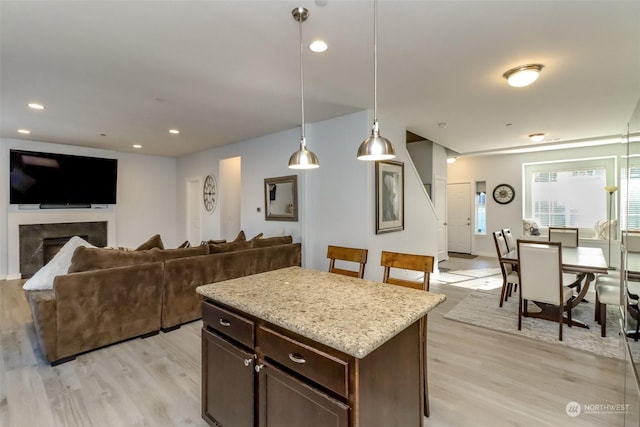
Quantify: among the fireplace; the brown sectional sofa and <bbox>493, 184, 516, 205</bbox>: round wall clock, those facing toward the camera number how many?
2

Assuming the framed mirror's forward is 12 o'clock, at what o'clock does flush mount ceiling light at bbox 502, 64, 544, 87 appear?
The flush mount ceiling light is roughly at 9 o'clock from the framed mirror.

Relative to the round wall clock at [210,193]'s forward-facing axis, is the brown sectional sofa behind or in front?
in front

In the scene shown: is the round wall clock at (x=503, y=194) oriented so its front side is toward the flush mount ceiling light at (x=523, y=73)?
yes

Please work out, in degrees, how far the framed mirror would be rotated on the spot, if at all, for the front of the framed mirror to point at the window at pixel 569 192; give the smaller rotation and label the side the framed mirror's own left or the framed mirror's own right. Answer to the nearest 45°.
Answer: approximately 135° to the framed mirror's own left

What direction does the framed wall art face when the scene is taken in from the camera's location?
facing the viewer and to the right of the viewer

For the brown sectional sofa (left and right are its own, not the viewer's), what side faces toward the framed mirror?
right

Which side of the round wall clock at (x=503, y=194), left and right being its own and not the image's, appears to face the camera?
front

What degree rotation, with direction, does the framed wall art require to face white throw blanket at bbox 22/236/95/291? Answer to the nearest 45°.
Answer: approximately 90° to its right

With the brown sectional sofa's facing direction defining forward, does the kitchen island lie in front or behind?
behind

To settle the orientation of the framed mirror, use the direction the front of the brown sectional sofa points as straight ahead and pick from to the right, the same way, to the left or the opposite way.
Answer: to the left

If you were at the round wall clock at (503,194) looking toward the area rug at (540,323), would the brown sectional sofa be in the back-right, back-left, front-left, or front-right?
front-right

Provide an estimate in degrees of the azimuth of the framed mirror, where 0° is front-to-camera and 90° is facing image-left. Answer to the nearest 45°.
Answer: approximately 45°

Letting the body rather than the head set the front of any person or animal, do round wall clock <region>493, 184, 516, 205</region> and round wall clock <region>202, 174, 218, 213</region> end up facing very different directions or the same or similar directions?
same or similar directions

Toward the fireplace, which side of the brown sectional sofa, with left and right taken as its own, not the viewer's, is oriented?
front

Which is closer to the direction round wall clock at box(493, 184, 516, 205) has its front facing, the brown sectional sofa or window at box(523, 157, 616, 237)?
the brown sectional sofa

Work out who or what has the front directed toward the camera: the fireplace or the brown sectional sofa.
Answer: the fireplace

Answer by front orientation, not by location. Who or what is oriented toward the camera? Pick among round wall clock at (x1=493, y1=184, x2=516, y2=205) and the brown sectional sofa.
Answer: the round wall clock

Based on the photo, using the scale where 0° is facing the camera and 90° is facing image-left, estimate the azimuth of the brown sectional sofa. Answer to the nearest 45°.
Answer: approximately 135°
